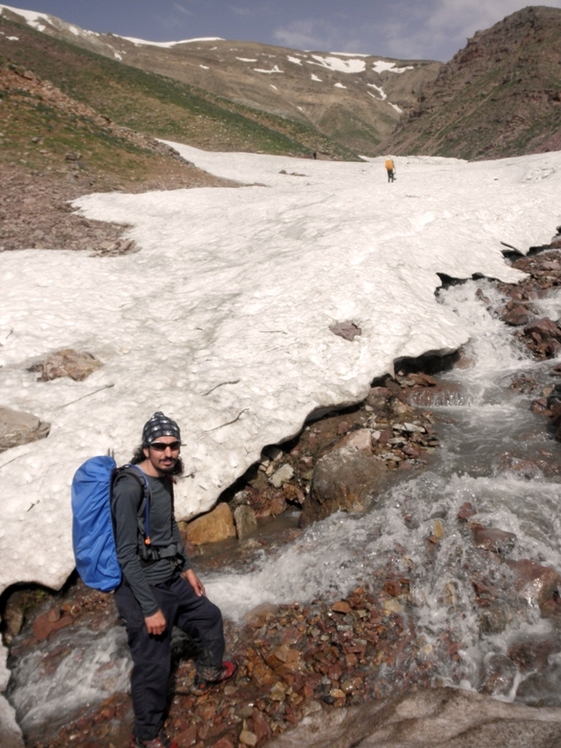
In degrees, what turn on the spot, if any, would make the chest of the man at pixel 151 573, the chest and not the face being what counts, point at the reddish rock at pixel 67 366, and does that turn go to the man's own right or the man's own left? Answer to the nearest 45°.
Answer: approximately 135° to the man's own left

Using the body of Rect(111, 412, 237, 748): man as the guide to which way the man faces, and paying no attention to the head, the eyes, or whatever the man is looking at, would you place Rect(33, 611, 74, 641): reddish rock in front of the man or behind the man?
behind

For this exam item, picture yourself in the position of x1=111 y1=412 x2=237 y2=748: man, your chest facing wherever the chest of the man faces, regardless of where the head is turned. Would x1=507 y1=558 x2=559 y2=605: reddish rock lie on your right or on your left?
on your left

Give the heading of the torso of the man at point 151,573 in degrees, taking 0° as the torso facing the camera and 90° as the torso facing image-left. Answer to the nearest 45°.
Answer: approximately 315°

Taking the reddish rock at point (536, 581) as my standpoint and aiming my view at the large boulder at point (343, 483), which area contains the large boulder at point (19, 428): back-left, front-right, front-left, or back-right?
front-left

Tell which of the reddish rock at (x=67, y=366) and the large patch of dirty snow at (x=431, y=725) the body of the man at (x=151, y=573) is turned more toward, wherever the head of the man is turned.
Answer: the large patch of dirty snow

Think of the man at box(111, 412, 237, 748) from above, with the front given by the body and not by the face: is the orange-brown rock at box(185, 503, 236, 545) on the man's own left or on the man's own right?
on the man's own left

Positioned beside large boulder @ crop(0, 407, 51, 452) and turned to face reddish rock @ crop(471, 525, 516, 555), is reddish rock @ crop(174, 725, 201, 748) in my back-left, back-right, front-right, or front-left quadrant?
front-right

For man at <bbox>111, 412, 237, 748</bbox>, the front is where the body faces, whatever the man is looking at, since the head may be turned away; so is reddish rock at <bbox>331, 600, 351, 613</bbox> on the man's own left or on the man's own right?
on the man's own left

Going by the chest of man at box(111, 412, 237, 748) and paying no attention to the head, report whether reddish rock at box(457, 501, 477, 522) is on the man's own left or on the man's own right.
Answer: on the man's own left
